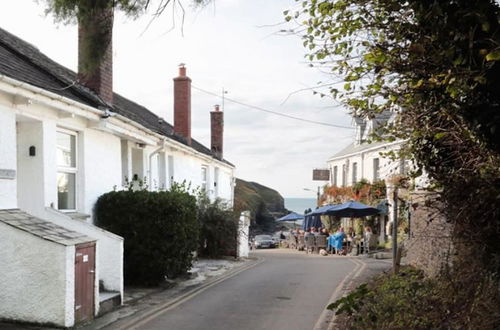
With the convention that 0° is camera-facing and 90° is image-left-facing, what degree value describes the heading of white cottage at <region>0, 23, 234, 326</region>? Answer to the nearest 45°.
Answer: approximately 315°

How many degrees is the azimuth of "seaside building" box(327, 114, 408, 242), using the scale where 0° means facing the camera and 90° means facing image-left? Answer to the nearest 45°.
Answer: approximately 45°

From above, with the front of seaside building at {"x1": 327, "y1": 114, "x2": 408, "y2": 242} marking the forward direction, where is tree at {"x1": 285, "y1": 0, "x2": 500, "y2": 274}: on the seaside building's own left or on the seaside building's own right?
on the seaside building's own left

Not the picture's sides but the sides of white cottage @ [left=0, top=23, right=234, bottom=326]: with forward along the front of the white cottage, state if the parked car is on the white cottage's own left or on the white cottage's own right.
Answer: on the white cottage's own left

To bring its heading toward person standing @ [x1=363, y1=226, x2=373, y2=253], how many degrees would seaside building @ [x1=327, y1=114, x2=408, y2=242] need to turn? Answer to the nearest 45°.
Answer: approximately 45° to its left
